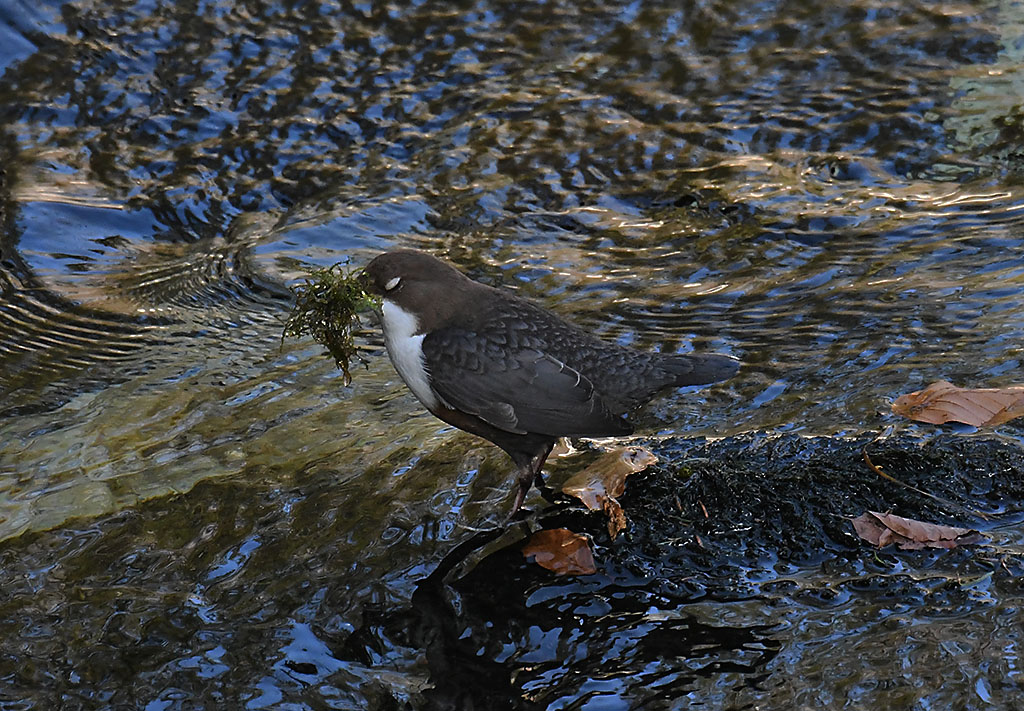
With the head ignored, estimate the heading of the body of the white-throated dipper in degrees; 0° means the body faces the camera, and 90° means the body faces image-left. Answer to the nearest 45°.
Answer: approximately 90°

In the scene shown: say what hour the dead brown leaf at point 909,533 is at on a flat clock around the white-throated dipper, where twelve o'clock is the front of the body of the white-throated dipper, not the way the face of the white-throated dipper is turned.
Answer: The dead brown leaf is roughly at 7 o'clock from the white-throated dipper.

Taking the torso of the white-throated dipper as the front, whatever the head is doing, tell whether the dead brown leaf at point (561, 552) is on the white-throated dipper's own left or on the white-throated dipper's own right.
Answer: on the white-throated dipper's own left

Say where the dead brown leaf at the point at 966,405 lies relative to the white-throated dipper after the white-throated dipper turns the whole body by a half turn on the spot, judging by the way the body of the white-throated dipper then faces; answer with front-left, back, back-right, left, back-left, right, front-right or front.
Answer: front
